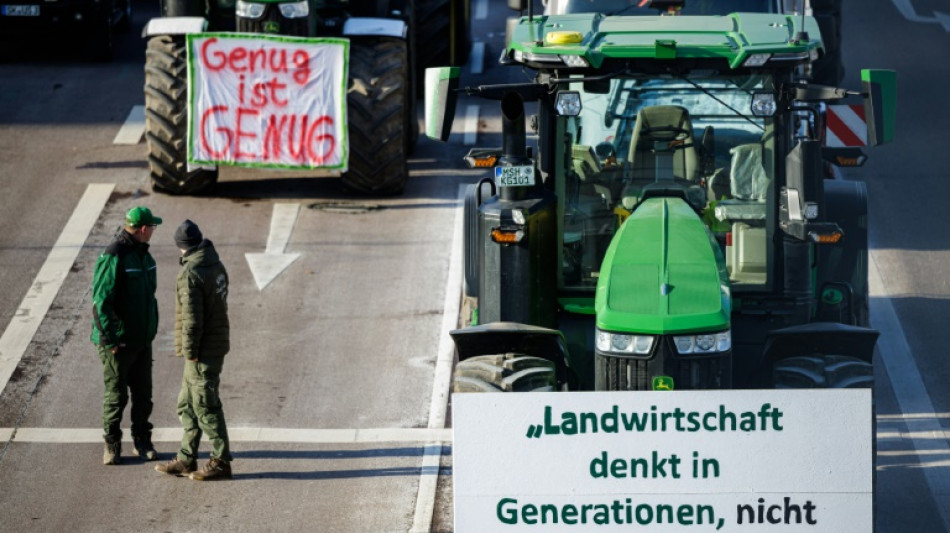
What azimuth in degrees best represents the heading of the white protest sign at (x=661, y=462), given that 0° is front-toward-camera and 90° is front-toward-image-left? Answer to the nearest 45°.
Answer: approximately 0°

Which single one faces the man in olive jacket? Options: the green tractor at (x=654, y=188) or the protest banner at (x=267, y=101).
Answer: the protest banner

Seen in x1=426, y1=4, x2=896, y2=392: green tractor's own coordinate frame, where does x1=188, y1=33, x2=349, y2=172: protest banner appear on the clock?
The protest banner is roughly at 5 o'clock from the green tractor.

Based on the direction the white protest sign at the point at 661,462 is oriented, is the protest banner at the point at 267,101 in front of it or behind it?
behind

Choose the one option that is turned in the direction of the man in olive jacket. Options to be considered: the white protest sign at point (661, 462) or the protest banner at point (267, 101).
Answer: the protest banner

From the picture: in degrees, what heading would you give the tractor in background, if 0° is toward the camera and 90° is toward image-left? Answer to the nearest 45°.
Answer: approximately 0°

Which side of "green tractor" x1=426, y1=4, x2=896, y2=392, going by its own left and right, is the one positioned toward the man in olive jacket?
right

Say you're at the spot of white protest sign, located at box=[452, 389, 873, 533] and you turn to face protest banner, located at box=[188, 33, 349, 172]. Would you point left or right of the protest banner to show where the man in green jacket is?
left

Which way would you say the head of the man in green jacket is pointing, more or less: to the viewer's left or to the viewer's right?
to the viewer's right
